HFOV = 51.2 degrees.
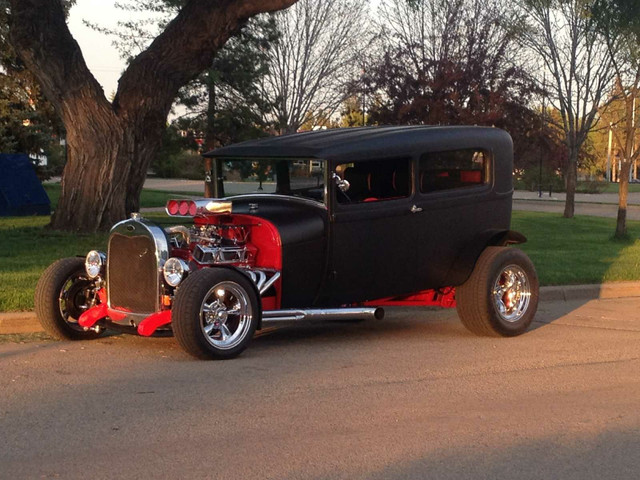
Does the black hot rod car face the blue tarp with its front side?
no

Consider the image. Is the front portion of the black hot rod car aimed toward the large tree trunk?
no

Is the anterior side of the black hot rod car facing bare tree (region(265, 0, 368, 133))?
no

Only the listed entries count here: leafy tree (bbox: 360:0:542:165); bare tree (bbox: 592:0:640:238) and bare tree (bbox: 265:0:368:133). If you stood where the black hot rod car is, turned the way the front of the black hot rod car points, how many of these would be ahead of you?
0

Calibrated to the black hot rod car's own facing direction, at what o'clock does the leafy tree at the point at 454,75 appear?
The leafy tree is roughly at 5 o'clock from the black hot rod car.

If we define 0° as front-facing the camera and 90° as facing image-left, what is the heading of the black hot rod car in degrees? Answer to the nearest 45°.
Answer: approximately 45°

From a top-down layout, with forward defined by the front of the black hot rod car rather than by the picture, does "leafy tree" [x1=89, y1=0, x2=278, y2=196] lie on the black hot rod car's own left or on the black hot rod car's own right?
on the black hot rod car's own right

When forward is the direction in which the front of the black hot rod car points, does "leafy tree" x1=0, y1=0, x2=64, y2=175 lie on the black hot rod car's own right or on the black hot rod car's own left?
on the black hot rod car's own right
